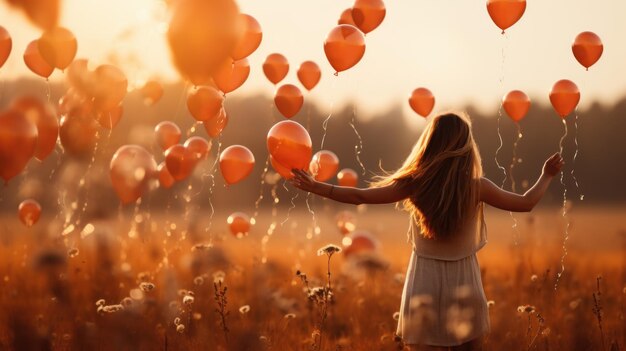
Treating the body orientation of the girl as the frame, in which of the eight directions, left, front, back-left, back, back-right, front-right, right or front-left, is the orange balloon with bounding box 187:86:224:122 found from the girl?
front-left

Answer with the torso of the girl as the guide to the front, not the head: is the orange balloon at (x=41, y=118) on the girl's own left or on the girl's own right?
on the girl's own left

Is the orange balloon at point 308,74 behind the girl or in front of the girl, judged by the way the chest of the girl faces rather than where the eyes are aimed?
in front

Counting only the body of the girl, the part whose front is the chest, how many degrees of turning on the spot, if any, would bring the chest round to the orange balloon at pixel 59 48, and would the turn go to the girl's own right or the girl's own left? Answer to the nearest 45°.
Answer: approximately 45° to the girl's own left

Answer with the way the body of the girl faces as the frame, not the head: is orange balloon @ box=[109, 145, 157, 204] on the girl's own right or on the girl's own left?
on the girl's own left

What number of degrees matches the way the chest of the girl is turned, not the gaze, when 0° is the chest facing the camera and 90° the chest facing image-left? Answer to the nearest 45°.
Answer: approximately 180°

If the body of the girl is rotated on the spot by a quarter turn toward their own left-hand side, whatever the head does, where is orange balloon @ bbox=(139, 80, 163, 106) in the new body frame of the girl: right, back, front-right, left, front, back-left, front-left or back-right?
front-right

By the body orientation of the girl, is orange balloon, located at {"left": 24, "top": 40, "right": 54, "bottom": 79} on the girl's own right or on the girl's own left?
on the girl's own left

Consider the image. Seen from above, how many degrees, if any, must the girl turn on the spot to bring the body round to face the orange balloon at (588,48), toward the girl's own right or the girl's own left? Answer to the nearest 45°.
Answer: approximately 45° to the girl's own right

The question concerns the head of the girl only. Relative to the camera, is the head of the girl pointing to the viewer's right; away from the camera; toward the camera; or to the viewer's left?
away from the camera

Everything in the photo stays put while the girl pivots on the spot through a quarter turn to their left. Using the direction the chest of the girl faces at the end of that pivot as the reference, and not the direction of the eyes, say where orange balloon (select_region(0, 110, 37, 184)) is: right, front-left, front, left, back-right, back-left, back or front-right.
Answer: front

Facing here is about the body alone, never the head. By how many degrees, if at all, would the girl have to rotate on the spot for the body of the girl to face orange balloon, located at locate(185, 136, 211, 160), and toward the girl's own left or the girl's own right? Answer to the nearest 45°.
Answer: approximately 45° to the girl's own left
